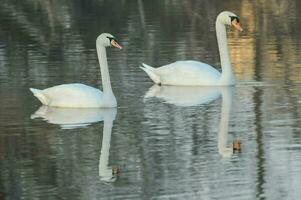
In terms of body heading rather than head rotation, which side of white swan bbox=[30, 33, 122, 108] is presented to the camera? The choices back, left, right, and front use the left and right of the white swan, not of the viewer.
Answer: right

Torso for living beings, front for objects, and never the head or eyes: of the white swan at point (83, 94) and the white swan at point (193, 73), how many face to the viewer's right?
2

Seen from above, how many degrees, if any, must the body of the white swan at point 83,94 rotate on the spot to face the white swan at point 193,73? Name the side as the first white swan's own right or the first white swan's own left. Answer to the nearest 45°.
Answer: approximately 45° to the first white swan's own left

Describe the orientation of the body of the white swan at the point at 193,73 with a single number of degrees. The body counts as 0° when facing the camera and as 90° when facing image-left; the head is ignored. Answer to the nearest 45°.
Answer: approximately 270°

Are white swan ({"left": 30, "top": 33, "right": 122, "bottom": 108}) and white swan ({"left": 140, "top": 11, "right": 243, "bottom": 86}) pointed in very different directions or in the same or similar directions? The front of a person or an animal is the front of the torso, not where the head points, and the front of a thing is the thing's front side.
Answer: same or similar directions
